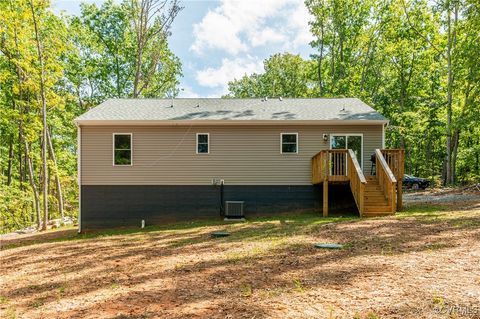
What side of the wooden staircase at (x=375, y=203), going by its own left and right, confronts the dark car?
back

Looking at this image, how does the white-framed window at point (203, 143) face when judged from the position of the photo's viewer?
facing the viewer

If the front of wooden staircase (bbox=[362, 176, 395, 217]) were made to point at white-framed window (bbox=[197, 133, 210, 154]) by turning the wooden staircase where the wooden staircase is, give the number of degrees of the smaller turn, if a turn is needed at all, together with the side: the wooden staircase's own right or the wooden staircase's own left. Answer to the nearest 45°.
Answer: approximately 90° to the wooden staircase's own right

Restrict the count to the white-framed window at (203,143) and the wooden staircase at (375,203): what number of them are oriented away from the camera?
0

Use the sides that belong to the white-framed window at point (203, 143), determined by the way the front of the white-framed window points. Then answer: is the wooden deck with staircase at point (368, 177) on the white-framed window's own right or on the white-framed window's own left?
on the white-framed window's own left

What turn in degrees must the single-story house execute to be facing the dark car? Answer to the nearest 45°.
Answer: approximately 45° to its right

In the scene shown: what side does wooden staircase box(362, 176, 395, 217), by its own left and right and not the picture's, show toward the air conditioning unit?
right

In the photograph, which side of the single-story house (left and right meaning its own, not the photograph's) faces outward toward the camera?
back
